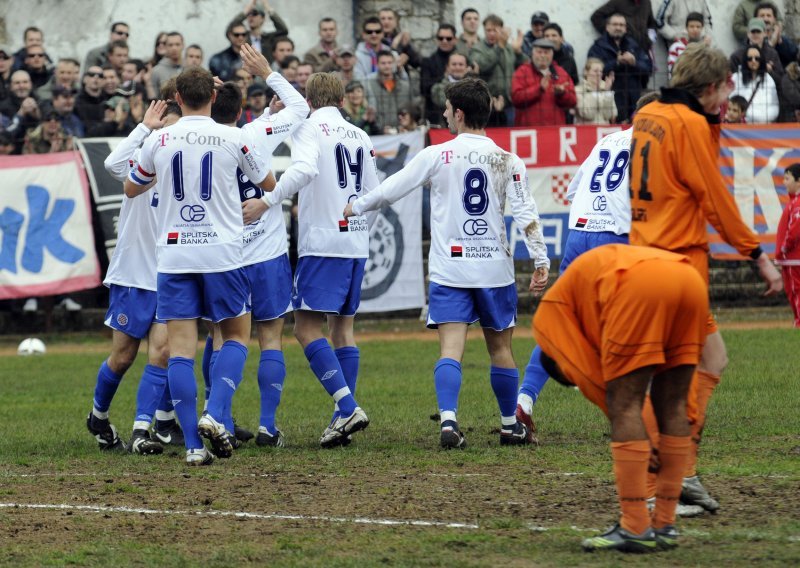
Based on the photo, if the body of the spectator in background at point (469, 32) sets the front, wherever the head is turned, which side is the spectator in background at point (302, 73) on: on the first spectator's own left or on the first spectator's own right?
on the first spectator's own right

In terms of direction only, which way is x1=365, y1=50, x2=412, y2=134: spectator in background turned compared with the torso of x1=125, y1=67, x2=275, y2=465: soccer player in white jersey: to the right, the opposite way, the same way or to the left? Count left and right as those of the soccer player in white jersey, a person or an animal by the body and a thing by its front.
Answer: the opposite way

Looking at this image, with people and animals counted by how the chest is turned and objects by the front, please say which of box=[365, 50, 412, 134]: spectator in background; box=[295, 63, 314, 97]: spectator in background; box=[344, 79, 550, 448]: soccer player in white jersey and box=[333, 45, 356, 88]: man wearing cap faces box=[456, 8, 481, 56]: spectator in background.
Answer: the soccer player in white jersey

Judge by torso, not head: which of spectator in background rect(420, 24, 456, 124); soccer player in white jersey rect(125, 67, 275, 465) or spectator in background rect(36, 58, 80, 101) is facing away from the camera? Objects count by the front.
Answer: the soccer player in white jersey

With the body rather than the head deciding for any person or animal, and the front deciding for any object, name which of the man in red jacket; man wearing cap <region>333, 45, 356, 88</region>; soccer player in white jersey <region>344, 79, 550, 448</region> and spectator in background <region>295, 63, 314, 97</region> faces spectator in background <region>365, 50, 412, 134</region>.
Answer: the soccer player in white jersey

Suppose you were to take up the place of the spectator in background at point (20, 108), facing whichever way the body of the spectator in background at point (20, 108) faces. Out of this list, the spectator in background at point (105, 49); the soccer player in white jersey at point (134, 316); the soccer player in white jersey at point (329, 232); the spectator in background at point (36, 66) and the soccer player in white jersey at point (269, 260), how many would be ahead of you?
3

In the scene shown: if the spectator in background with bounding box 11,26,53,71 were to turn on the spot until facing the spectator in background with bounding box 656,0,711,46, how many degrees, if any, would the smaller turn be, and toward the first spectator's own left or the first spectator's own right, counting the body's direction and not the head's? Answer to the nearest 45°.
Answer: approximately 90° to the first spectator's own left

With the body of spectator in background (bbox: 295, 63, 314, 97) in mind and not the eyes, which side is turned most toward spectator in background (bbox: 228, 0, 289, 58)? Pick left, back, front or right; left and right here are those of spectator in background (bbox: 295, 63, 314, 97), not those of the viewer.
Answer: back

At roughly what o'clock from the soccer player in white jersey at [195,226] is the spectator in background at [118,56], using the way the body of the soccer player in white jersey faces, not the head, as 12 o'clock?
The spectator in background is roughly at 12 o'clock from the soccer player in white jersey.

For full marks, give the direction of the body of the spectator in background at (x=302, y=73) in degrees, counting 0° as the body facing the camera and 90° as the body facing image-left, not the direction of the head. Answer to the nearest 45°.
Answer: approximately 0°

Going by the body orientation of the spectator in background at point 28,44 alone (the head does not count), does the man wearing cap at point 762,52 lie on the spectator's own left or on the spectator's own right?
on the spectator's own left

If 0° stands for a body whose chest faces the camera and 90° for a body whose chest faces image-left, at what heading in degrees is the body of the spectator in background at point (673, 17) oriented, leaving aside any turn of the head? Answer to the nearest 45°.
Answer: approximately 0°
